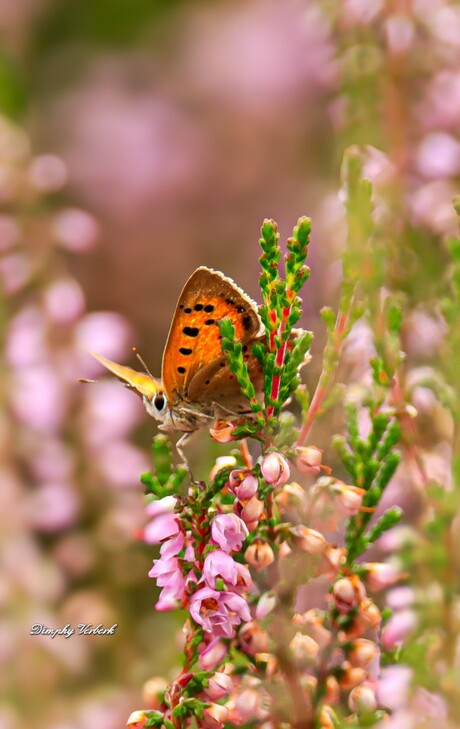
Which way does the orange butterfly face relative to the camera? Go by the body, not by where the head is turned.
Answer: to the viewer's left
